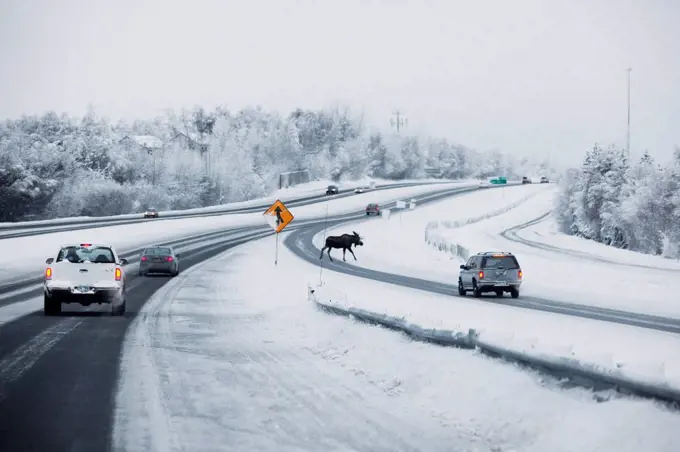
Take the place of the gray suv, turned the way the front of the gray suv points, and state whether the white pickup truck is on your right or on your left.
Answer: on your left

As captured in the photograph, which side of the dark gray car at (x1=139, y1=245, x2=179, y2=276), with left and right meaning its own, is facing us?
back

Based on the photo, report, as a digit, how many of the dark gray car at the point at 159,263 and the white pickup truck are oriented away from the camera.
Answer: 2

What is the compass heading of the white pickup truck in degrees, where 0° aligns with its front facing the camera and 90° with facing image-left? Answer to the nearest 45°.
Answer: approximately 180°

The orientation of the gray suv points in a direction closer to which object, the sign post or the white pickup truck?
the sign post

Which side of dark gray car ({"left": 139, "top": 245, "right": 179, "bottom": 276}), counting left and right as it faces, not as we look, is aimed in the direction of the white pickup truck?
back

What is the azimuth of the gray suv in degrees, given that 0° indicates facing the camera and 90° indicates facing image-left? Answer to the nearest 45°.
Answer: approximately 135°
